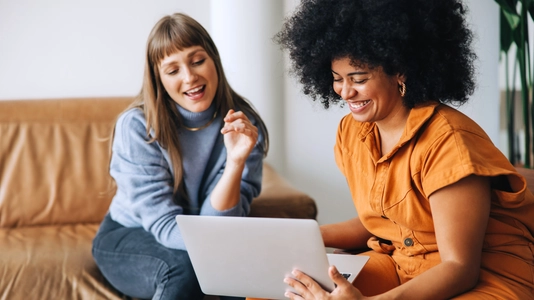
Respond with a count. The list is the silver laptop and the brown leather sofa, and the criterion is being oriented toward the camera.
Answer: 1

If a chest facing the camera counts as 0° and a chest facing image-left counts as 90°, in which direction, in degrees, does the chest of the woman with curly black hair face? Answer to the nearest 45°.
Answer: approximately 45°

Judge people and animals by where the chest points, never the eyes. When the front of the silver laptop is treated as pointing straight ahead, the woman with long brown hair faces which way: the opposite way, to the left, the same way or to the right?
to the right

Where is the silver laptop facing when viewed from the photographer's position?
facing away from the viewer and to the right of the viewer

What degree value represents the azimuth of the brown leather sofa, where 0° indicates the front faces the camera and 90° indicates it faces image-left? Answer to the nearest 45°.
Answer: approximately 0°

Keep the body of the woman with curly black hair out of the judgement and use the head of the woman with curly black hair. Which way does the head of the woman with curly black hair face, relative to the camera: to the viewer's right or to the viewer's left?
to the viewer's left
